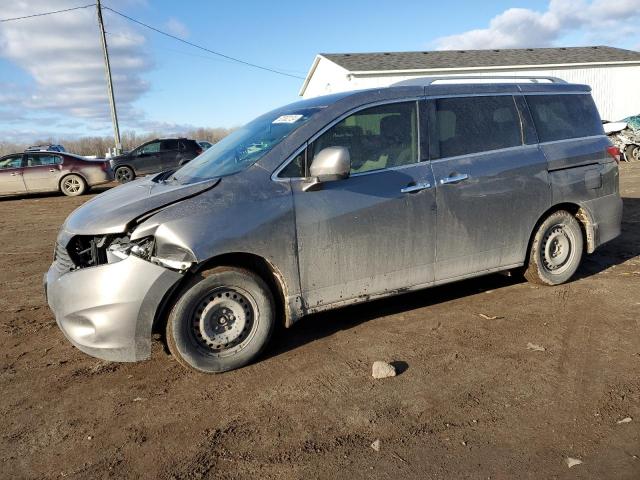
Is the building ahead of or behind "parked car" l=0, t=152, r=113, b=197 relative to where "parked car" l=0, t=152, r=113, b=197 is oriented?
behind

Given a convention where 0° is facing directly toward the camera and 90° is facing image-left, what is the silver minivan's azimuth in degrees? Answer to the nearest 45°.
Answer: approximately 45°

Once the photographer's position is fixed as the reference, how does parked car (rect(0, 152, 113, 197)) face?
facing to the left of the viewer

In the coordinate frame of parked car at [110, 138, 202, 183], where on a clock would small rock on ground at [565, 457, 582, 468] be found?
The small rock on ground is roughly at 9 o'clock from the parked car.

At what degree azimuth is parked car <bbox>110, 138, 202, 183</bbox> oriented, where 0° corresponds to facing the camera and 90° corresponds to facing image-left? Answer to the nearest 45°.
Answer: approximately 90°

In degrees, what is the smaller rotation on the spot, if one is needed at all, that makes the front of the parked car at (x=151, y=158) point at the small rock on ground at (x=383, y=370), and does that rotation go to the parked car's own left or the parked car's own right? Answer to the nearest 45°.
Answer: approximately 90° to the parked car's own left

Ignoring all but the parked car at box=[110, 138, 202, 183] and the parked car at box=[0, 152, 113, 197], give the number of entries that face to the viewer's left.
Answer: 2

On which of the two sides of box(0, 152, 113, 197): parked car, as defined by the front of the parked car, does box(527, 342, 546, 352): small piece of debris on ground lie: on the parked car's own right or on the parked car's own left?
on the parked car's own left

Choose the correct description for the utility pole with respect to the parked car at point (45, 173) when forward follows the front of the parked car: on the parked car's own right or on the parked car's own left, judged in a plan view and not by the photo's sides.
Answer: on the parked car's own right
